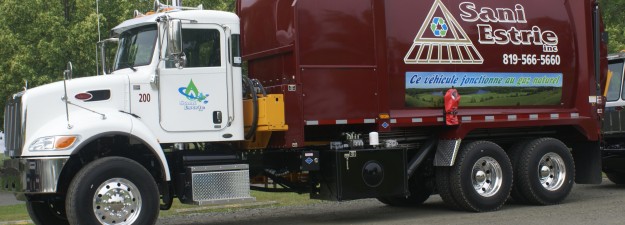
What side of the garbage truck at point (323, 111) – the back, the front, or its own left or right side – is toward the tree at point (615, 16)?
back

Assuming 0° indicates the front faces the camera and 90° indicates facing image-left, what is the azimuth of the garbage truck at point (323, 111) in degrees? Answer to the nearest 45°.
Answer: approximately 45°
